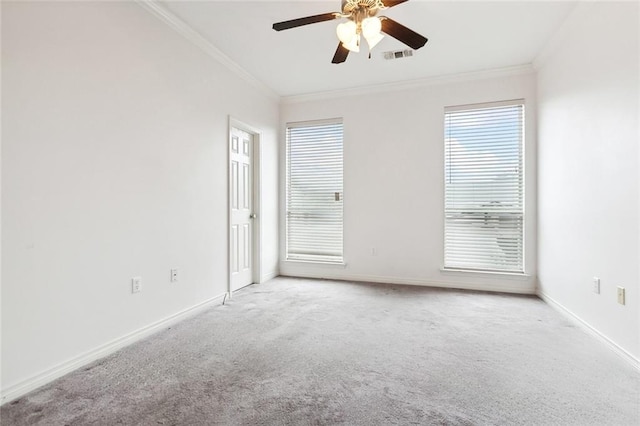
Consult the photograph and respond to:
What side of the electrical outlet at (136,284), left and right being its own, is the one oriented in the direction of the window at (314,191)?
left

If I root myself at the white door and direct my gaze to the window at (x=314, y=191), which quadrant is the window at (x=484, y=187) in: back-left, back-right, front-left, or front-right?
front-right

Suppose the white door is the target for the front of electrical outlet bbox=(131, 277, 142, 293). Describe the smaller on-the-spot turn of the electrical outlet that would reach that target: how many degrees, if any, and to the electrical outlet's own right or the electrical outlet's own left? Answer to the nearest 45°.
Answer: approximately 90° to the electrical outlet's own left

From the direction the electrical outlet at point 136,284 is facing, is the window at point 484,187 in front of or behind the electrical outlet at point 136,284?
in front

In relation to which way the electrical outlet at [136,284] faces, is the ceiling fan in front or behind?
in front

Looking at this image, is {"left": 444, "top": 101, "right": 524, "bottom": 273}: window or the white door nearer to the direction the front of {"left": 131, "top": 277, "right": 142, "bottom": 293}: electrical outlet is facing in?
the window

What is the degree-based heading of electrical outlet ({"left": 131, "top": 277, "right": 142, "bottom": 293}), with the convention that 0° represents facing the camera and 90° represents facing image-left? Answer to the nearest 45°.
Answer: approximately 315°

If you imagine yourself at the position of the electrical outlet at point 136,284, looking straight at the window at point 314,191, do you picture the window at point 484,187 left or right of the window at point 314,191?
right
